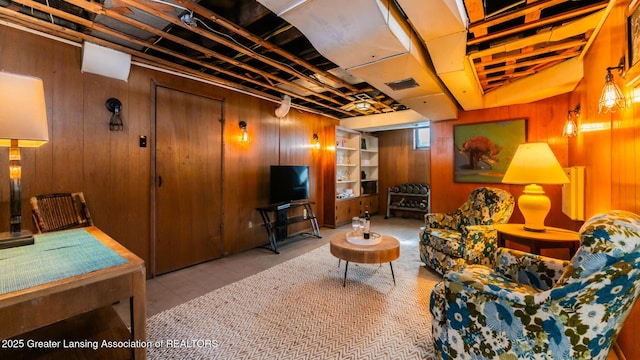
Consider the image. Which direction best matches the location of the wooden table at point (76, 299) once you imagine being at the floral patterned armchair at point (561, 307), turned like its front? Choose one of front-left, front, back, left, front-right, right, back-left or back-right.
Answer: front-left

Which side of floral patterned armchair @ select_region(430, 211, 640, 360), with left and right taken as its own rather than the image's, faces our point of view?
left

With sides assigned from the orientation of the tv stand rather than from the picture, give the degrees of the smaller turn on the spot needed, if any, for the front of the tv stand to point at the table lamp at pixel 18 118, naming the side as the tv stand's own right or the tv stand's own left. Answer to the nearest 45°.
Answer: approximately 90° to the tv stand's own right

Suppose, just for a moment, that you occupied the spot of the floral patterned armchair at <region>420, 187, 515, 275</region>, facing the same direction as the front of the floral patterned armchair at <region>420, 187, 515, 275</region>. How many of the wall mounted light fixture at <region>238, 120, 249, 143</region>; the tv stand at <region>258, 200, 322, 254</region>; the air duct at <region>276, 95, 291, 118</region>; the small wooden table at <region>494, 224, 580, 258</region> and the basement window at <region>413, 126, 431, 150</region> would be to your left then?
1

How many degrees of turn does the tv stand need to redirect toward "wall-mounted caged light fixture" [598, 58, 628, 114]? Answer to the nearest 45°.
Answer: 0° — it already faces it

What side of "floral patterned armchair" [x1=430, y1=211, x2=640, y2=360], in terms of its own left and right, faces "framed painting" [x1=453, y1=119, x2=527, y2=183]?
right

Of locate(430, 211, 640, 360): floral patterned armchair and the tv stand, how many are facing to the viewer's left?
1

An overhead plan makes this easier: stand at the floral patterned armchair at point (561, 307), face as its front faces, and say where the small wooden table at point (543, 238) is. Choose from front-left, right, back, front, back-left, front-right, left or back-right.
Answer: right

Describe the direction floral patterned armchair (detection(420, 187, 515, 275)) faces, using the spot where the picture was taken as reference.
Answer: facing the viewer and to the left of the viewer

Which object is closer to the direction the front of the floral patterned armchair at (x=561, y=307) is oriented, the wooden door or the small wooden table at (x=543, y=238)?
the wooden door

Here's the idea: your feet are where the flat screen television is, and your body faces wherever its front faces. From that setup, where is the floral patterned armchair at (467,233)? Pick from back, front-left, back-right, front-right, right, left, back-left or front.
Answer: front

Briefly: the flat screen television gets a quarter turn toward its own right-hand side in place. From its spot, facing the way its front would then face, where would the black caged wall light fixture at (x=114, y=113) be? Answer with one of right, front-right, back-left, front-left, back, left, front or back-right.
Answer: front

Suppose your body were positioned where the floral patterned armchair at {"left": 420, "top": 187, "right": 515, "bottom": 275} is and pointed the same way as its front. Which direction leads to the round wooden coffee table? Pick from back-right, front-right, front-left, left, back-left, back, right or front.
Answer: front

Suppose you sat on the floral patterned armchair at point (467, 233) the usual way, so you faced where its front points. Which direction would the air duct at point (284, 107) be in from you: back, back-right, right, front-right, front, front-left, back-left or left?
front-right
